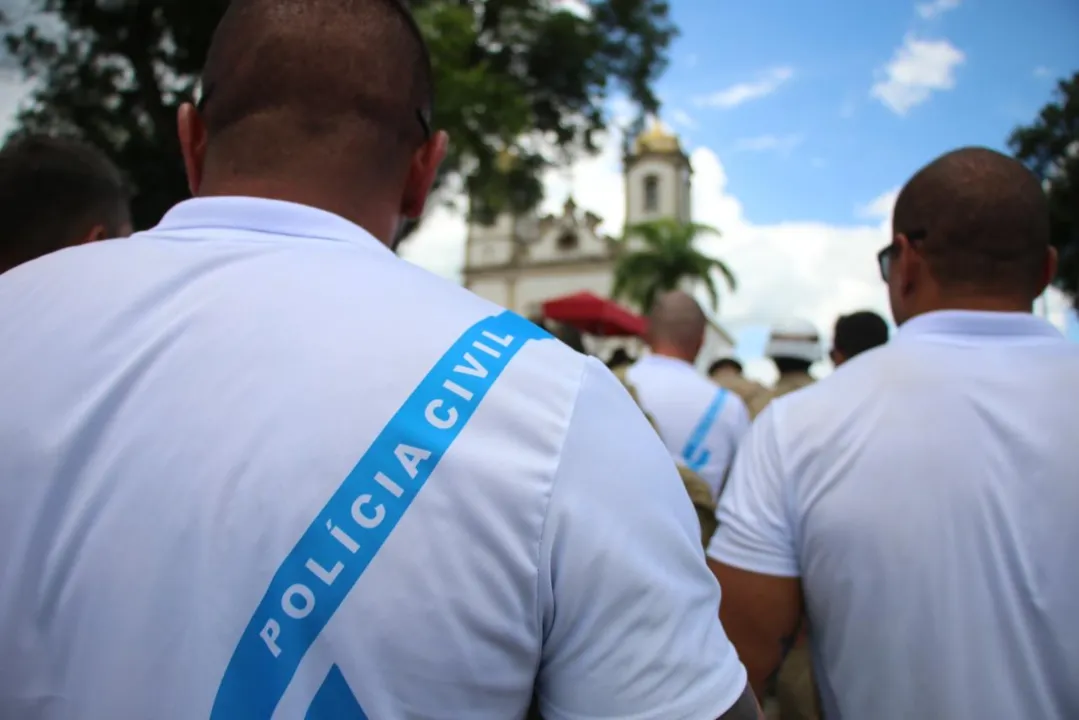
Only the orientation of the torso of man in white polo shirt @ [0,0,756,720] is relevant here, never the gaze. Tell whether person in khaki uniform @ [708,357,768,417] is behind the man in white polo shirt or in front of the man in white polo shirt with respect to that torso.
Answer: in front

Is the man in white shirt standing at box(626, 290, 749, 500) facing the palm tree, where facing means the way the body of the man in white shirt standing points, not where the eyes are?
yes

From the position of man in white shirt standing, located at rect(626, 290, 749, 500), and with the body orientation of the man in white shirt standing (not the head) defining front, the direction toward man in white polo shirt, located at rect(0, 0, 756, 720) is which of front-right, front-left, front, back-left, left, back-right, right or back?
back

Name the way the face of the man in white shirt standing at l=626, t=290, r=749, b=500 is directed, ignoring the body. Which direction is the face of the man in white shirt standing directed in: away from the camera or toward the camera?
away from the camera

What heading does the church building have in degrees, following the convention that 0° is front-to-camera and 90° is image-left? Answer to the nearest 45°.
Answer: approximately 0°

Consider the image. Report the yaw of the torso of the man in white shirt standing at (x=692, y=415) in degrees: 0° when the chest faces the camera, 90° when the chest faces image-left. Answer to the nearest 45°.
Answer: approximately 180°

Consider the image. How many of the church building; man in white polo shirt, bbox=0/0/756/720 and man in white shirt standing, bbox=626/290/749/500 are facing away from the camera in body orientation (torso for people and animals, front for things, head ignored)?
2

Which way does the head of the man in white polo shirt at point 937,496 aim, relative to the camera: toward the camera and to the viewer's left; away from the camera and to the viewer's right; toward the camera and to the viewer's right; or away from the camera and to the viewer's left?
away from the camera and to the viewer's left

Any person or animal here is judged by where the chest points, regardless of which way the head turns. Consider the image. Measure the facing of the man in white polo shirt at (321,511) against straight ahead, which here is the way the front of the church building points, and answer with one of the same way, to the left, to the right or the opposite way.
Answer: the opposite way

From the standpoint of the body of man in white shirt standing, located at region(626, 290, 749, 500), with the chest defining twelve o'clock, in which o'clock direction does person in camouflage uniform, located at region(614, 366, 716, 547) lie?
The person in camouflage uniform is roughly at 6 o'clock from the man in white shirt standing.

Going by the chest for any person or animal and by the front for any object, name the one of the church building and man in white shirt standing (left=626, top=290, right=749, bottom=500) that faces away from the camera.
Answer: the man in white shirt standing

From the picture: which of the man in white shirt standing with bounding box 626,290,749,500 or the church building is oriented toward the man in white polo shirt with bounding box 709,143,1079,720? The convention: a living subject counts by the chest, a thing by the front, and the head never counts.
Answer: the church building

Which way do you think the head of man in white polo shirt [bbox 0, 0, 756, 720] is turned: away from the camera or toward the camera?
away from the camera

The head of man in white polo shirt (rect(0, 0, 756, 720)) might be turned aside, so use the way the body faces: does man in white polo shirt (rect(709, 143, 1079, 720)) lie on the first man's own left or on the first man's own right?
on the first man's own right

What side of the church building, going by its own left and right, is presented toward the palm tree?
front

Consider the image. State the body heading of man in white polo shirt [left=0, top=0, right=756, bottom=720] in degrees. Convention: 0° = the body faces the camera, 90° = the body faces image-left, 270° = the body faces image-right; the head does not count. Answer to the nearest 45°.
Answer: approximately 180°

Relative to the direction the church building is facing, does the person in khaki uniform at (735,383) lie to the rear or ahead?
ahead
